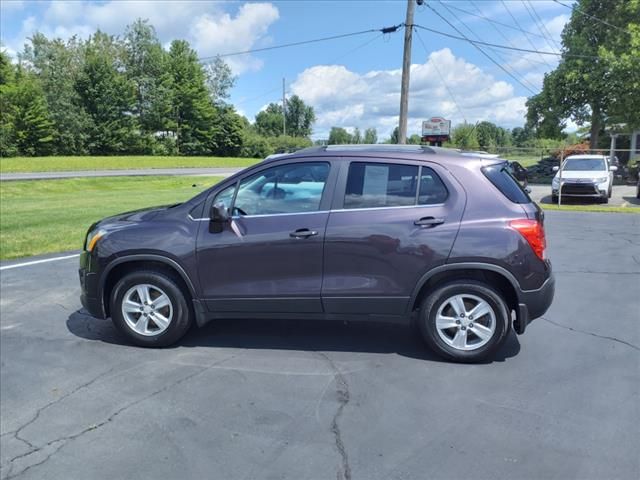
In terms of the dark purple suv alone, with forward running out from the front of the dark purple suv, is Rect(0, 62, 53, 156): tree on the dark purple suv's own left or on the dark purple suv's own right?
on the dark purple suv's own right

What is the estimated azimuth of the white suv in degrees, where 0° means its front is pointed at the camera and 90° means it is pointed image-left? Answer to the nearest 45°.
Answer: approximately 0°

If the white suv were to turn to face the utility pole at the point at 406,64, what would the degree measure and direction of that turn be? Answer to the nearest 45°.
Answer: approximately 90° to its right

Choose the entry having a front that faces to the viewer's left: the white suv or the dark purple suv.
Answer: the dark purple suv

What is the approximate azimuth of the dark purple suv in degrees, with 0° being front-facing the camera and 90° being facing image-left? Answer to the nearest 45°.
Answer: approximately 90°

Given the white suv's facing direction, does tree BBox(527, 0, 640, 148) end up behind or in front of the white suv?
behind

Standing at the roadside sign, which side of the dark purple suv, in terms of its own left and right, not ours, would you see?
right

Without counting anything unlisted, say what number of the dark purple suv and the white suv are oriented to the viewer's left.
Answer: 1

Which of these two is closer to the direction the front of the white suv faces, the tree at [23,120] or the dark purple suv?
the dark purple suv
